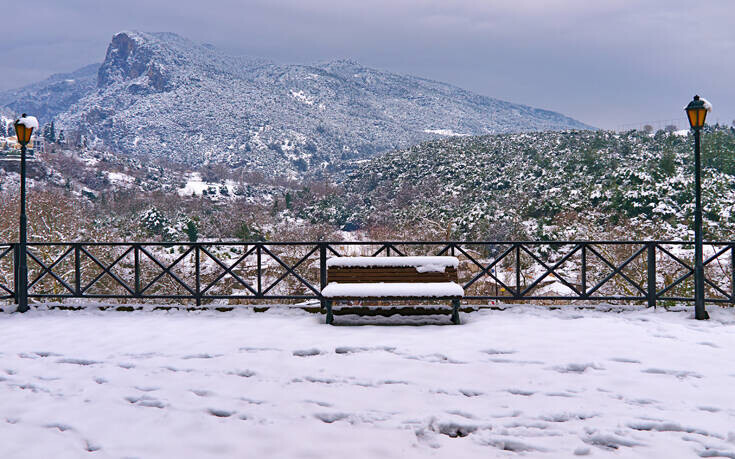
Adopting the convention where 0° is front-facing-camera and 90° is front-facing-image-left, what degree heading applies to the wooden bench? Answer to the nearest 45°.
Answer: approximately 0°

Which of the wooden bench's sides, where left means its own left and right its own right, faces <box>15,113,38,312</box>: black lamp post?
right

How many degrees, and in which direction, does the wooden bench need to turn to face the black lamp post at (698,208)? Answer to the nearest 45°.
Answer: approximately 90° to its left
